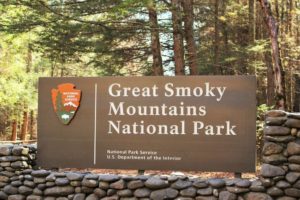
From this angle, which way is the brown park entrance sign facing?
toward the camera
